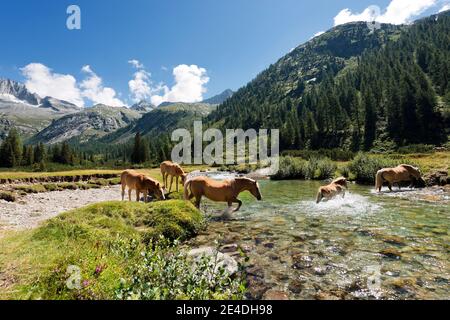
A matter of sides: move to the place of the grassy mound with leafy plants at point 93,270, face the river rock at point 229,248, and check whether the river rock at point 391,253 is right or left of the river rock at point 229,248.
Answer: right

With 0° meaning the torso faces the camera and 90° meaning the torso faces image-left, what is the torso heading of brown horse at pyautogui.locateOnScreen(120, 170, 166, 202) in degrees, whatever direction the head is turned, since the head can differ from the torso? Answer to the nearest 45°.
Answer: approximately 270°

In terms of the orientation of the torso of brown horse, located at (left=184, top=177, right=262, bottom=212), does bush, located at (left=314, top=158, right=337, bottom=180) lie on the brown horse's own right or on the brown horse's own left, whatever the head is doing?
on the brown horse's own left

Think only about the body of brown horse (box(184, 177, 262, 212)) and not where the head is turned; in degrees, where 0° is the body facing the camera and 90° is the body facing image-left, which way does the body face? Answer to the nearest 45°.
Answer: approximately 270°

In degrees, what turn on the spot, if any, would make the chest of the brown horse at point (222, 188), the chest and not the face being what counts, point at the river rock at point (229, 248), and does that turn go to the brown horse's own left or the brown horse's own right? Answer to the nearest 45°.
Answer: approximately 90° to the brown horse's own right

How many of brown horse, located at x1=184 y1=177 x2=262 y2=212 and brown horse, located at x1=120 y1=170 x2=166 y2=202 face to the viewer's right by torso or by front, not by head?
2

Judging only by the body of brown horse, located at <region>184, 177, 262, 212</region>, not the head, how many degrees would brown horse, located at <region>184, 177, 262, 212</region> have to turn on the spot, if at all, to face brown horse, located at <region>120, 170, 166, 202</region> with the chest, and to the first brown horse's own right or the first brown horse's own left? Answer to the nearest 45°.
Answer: approximately 135° to the first brown horse's own left

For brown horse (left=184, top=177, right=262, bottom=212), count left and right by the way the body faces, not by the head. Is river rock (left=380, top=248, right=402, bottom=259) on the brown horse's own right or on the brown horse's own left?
on the brown horse's own right

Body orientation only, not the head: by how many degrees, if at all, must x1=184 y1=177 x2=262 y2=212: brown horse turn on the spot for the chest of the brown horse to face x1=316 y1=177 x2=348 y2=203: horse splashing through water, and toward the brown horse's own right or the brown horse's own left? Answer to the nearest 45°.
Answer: approximately 45° to the brown horse's own left
